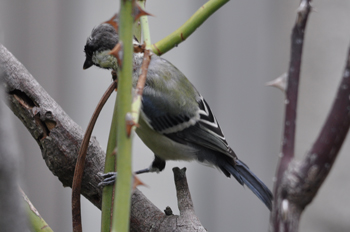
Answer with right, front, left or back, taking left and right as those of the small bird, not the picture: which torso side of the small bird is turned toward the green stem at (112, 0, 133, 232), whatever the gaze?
left

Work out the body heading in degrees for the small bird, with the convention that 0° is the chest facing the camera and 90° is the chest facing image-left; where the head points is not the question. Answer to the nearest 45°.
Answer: approximately 90°

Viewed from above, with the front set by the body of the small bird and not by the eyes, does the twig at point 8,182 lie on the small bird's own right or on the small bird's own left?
on the small bird's own left
